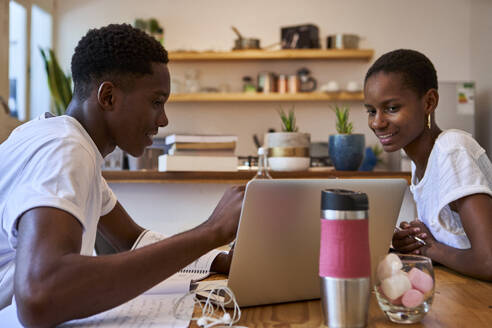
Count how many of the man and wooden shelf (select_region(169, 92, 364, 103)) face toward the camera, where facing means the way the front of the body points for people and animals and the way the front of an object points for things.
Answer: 1

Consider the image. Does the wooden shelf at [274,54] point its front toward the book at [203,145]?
yes

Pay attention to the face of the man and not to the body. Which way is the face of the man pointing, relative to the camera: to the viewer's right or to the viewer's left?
to the viewer's right

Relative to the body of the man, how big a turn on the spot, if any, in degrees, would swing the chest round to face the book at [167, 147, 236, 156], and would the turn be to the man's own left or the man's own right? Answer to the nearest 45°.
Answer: approximately 90° to the man's own left

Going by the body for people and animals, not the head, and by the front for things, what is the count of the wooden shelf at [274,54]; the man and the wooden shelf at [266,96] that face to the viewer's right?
1

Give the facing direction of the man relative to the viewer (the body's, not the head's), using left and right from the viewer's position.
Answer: facing to the right of the viewer

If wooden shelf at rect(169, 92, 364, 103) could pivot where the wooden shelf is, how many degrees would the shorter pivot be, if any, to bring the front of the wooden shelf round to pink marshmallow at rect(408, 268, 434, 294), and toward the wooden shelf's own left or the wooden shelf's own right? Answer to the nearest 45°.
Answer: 0° — it already faces it

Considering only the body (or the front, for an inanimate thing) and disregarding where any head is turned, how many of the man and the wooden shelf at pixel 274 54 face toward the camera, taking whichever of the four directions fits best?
1

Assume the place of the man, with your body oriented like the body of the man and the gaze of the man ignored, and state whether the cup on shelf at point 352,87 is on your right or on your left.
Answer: on your left

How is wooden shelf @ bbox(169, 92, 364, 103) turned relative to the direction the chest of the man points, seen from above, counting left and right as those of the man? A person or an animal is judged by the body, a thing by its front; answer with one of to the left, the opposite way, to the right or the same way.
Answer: to the right

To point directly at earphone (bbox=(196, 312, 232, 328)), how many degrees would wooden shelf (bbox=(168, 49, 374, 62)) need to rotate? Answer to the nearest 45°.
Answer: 0° — it already faces it

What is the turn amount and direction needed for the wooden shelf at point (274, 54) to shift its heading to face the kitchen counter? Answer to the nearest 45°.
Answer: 0° — it already faces it

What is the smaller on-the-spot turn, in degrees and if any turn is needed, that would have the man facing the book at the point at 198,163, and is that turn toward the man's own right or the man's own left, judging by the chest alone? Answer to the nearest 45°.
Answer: approximately 90° to the man's own left

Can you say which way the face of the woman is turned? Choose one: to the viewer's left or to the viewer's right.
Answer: to the viewer's left

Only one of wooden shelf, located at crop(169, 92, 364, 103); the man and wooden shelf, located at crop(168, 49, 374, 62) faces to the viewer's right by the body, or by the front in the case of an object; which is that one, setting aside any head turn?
the man
